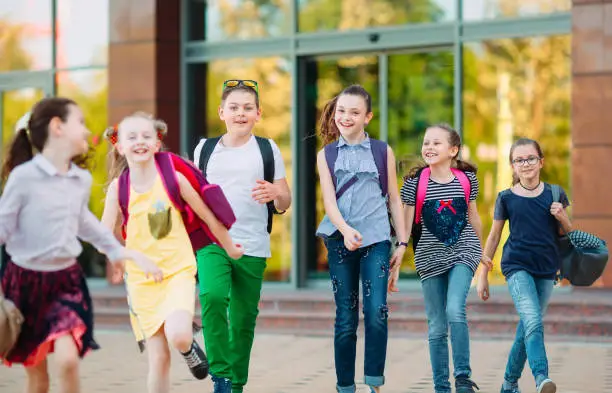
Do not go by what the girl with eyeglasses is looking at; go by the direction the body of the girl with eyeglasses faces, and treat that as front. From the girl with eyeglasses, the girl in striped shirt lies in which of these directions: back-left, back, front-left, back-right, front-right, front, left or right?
right

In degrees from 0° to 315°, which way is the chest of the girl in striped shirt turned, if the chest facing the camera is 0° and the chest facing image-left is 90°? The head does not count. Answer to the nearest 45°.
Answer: approximately 0°

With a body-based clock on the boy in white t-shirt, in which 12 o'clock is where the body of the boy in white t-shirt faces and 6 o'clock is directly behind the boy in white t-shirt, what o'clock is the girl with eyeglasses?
The girl with eyeglasses is roughly at 9 o'clock from the boy in white t-shirt.

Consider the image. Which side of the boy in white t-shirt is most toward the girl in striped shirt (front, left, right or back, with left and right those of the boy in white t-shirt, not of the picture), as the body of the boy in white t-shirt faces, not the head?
left

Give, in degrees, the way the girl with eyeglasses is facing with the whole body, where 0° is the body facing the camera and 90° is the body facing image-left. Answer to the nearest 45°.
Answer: approximately 0°

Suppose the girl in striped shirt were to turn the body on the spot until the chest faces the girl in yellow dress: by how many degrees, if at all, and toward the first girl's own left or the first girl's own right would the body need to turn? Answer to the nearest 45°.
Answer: approximately 45° to the first girl's own right

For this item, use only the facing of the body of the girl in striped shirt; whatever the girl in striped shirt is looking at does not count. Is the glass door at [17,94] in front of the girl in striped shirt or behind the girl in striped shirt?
behind

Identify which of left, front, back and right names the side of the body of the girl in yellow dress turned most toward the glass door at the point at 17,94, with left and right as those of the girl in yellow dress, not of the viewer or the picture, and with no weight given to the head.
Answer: back

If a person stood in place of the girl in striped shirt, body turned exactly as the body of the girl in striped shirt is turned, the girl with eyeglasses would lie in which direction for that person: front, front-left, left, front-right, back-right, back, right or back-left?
left
